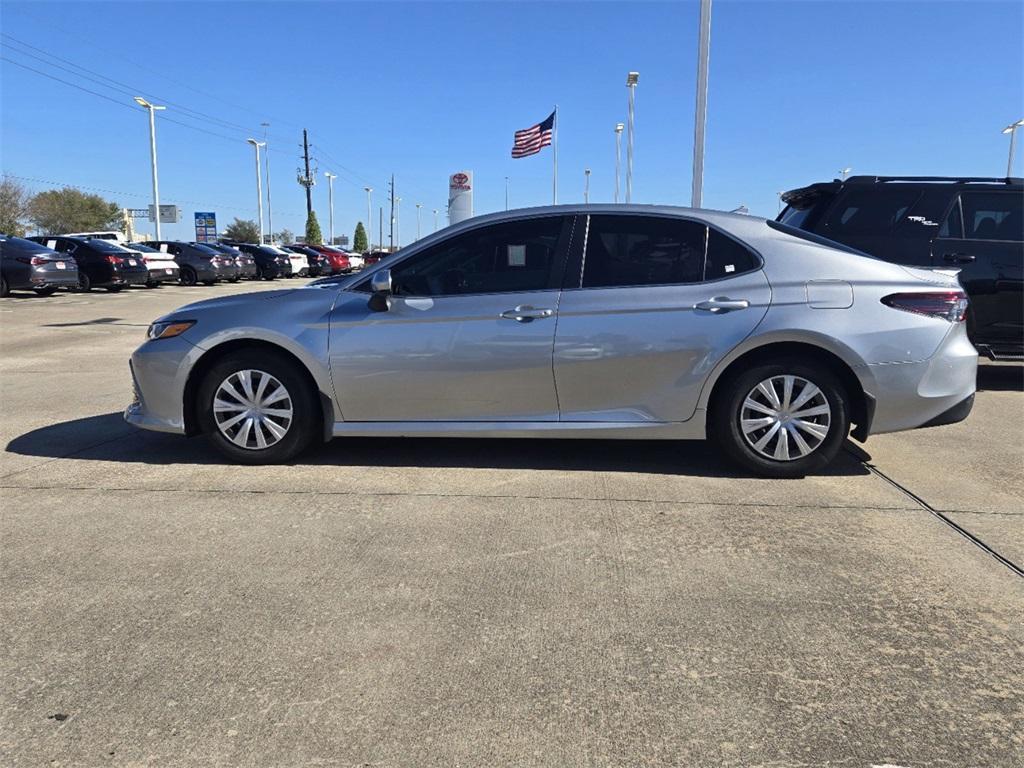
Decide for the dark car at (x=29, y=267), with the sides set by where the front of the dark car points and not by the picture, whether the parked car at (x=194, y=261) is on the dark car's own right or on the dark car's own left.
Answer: on the dark car's own right

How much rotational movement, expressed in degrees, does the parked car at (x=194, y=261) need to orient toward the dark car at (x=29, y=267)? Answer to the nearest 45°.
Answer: approximately 90° to its left

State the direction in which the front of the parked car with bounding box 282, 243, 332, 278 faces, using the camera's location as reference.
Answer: facing away from the viewer and to the left of the viewer

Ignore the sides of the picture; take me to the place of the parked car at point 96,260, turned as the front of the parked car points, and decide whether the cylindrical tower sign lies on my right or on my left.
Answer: on my right

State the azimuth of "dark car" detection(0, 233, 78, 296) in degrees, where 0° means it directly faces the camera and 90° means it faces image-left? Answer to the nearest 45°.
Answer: approximately 135°

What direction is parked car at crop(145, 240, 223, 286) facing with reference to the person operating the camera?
facing away from the viewer and to the left of the viewer

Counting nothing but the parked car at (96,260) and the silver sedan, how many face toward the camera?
0

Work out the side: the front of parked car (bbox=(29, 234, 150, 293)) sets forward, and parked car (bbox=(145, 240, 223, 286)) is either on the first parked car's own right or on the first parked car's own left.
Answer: on the first parked car's own right

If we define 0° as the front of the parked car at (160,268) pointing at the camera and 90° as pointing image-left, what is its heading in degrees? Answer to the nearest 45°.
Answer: approximately 135°

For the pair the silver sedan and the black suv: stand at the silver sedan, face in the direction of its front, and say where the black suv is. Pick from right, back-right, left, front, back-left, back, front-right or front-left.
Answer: back-right

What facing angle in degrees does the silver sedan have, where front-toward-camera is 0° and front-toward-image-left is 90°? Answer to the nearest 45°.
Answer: approximately 90°

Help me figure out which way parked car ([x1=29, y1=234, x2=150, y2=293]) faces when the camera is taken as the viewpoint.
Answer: facing away from the viewer and to the left of the viewer

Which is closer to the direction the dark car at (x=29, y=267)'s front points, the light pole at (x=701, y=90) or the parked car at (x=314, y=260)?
the parked car
